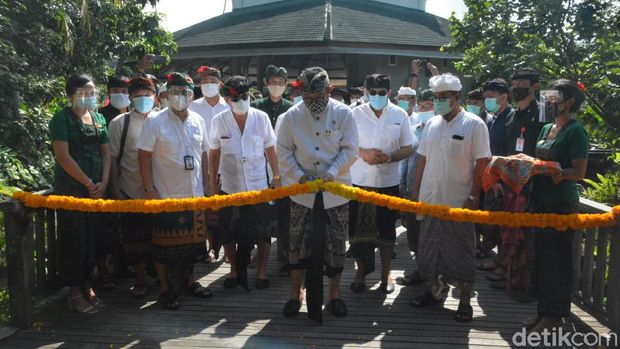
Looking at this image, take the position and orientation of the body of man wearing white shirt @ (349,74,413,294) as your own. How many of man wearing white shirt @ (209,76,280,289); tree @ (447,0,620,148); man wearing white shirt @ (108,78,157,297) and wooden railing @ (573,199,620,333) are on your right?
2

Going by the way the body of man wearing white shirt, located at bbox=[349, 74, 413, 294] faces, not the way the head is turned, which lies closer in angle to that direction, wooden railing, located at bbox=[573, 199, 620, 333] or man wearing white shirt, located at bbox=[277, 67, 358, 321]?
the man wearing white shirt

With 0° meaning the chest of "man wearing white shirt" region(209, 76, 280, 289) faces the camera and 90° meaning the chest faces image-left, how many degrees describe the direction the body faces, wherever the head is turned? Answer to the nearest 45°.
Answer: approximately 0°

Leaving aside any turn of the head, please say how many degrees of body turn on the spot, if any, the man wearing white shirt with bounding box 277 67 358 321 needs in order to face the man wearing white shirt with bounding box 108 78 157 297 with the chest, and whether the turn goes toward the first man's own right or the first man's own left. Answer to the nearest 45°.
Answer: approximately 90° to the first man's own right

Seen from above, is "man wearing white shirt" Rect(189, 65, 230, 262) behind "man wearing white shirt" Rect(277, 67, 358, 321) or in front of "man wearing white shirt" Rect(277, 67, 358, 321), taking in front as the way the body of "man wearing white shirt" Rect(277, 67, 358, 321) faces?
behind

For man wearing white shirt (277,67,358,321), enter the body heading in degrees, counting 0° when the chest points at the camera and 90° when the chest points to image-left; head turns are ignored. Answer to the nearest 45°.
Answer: approximately 0°

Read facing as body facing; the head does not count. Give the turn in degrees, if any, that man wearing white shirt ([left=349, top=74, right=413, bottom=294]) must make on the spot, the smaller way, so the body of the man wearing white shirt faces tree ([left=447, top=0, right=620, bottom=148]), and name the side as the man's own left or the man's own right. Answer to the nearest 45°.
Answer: approximately 135° to the man's own left

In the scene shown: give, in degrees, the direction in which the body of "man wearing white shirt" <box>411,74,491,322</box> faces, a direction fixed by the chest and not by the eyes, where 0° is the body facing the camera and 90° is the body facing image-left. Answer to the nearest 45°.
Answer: approximately 45°
